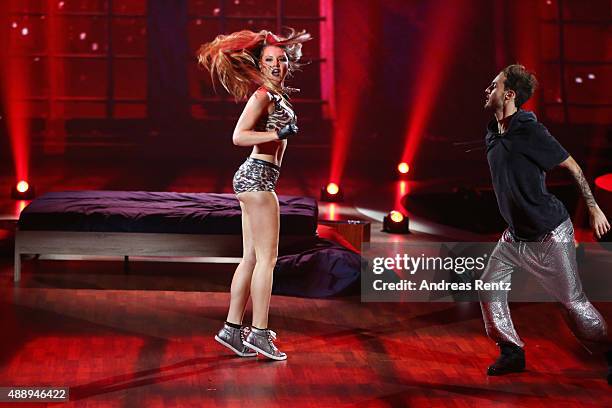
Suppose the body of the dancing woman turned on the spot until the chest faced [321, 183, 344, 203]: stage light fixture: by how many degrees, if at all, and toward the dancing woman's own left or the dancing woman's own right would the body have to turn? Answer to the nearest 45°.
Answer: approximately 90° to the dancing woman's own left

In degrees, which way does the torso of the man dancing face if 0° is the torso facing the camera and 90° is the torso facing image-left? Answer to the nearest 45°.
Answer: approximately 45°

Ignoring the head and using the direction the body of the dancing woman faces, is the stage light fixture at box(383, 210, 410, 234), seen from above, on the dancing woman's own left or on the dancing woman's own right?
on the dancing woman's own left

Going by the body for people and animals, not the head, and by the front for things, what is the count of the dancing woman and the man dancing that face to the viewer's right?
1

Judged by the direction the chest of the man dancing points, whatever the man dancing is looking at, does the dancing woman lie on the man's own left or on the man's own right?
on the man's own right

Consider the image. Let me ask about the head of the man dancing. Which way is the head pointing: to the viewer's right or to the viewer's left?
to the viewer's left

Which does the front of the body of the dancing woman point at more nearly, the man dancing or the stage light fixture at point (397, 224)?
the man dancing

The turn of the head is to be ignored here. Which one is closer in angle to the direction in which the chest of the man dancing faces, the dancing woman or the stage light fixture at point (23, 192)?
the dancing woman

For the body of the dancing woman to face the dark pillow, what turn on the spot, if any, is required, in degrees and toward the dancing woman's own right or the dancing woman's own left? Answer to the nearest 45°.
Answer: approximately 90° to the dancing woman's own left

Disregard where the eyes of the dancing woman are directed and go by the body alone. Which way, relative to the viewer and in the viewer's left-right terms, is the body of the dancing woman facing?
facing to the right of the viewer
